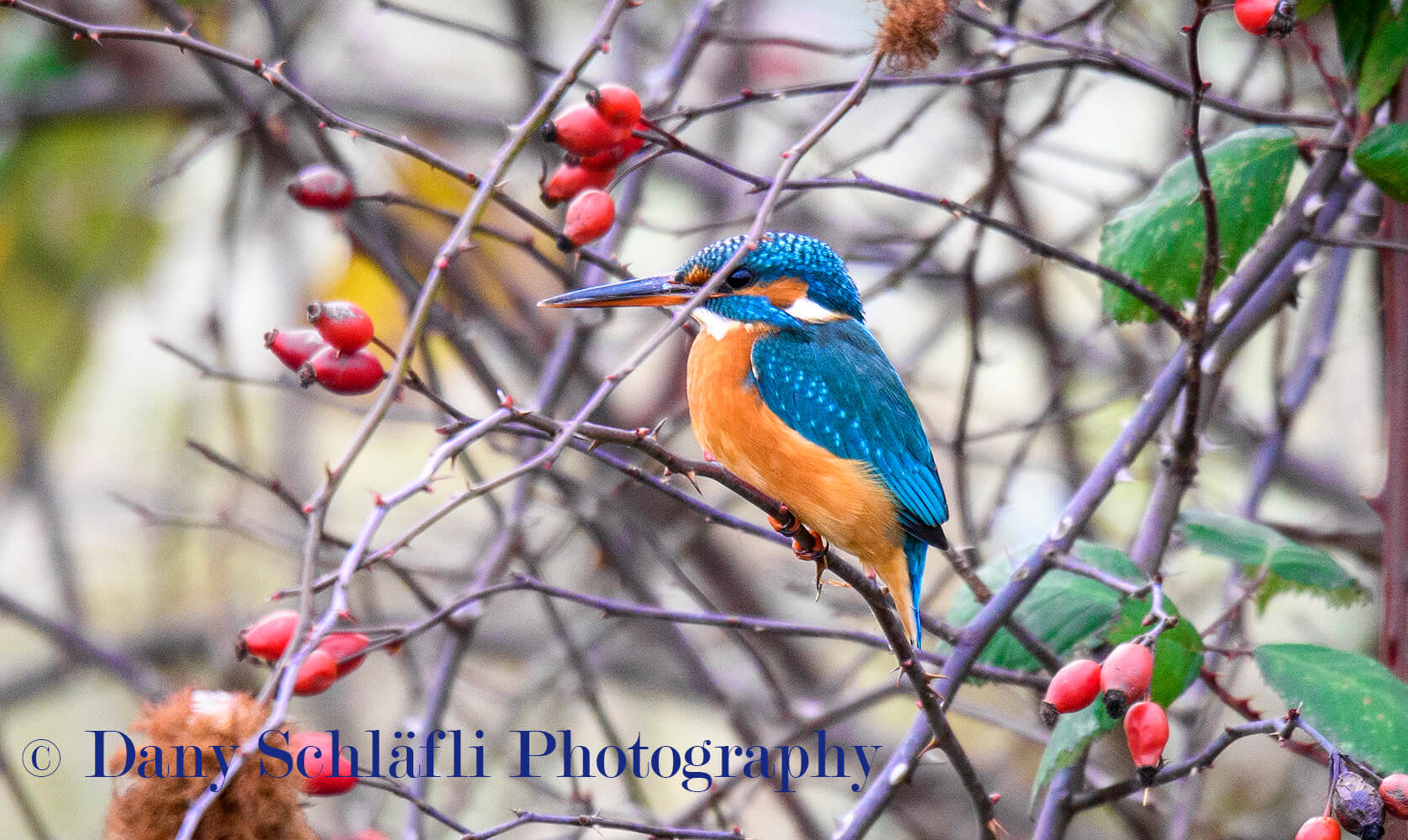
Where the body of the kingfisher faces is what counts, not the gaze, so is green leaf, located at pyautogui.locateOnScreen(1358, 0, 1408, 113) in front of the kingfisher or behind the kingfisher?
behind

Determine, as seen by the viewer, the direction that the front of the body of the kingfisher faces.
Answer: to the viewer's left

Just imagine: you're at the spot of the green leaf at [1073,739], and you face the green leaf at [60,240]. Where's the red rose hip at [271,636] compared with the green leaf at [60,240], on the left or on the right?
left
